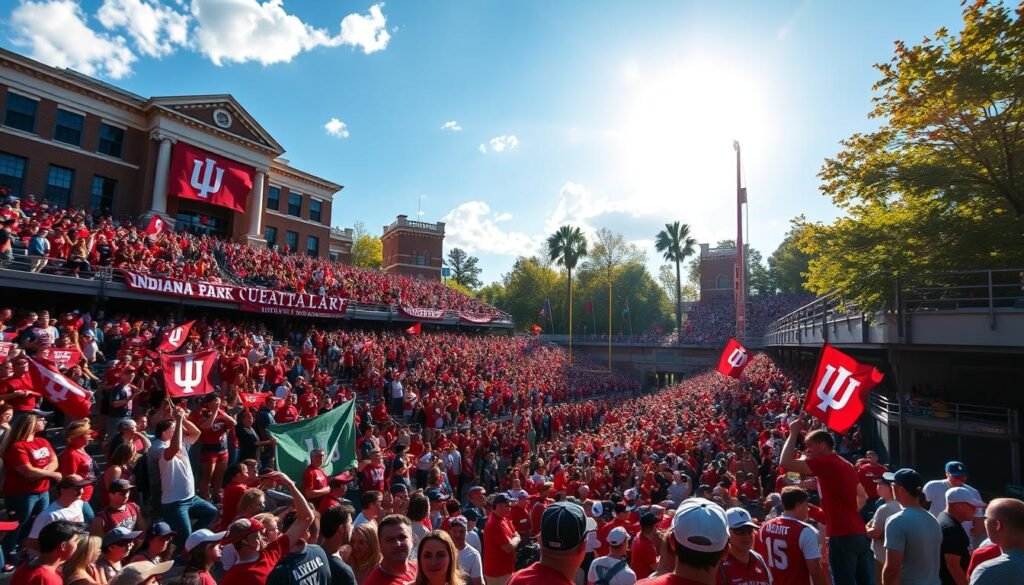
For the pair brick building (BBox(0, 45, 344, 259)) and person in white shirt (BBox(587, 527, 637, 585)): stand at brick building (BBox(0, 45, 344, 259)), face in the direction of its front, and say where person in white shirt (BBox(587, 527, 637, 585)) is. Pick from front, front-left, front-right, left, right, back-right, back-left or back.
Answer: front-right

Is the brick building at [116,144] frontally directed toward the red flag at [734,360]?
yes

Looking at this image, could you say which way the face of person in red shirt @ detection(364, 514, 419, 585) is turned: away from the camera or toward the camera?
toward the camera

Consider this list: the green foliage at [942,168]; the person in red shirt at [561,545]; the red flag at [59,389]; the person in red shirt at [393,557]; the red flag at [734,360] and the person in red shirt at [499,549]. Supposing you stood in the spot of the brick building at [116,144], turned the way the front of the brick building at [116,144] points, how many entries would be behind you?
0

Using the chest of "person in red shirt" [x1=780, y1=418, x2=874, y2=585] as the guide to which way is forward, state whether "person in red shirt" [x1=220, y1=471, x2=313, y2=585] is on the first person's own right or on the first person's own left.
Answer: on the first person's own left

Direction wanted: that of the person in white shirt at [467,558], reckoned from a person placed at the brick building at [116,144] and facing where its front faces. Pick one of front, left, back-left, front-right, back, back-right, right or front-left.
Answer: front-right

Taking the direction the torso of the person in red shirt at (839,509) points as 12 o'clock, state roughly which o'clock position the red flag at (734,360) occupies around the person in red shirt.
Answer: The red flag is roughly at 1 o'clock from the person in red shirt.

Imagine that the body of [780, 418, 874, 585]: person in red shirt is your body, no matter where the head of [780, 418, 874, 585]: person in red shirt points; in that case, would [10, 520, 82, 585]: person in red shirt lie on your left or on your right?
on your left

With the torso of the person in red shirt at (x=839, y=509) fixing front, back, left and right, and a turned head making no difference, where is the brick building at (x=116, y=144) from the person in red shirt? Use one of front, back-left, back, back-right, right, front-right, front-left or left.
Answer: front-left

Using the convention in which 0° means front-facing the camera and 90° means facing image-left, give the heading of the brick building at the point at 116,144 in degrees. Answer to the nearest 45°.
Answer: approximately 315°

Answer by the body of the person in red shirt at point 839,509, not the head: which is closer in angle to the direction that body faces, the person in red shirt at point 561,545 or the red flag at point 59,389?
the red flag

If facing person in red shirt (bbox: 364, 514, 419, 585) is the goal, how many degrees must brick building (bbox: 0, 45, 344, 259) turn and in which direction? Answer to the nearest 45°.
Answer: approximately 45° to its right

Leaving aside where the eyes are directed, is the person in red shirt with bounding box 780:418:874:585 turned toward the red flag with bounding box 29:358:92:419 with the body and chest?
no

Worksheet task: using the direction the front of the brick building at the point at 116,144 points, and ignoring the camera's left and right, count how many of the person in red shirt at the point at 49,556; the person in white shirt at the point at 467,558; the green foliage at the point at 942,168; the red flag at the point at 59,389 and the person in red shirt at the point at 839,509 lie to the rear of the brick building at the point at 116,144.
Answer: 0

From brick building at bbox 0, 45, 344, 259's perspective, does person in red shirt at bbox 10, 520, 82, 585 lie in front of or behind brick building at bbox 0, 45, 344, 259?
in front

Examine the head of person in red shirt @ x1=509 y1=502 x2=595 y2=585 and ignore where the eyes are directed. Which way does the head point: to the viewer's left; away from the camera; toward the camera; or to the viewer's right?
away from the camera

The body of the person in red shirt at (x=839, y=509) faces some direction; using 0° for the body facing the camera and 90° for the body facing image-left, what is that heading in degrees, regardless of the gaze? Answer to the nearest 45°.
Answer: approximately 135°
